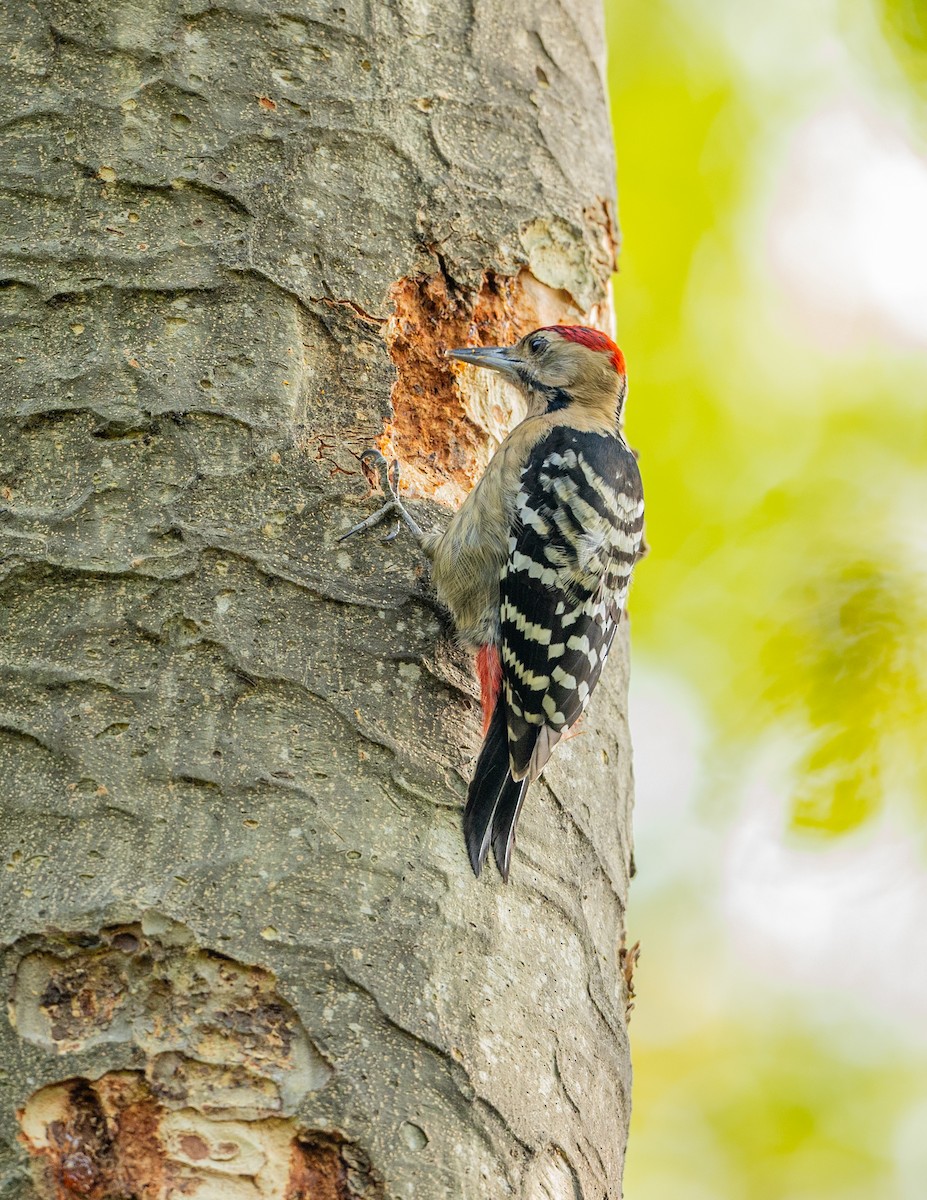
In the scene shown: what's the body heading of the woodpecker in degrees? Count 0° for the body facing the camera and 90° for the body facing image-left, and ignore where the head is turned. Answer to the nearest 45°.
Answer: approximately 90°
